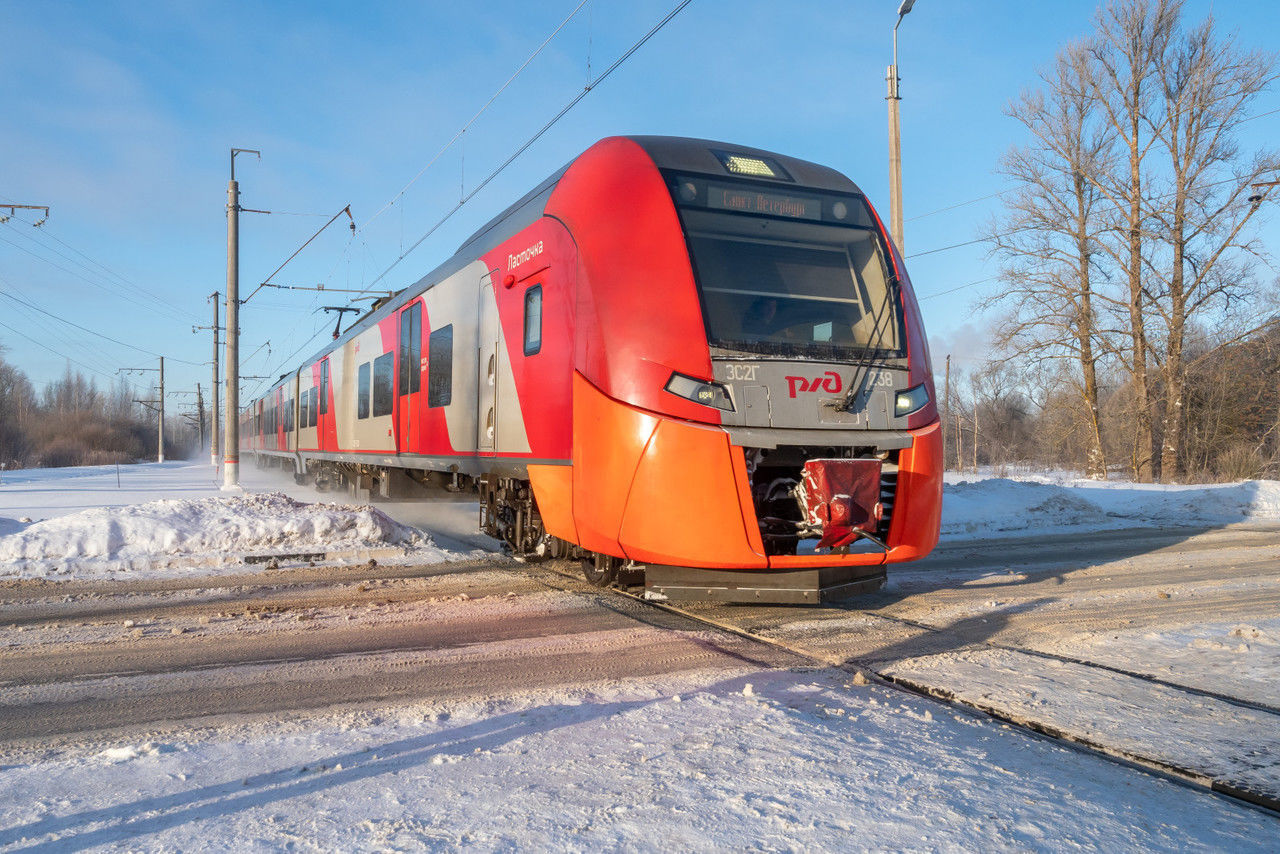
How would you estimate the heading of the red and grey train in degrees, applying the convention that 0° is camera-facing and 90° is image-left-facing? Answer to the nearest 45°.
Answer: approximately 315°
